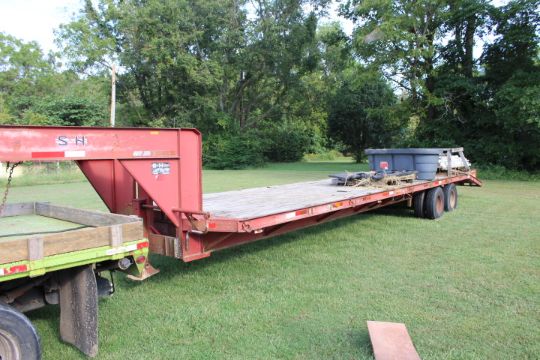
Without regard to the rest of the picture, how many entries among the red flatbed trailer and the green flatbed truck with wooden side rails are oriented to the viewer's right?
0

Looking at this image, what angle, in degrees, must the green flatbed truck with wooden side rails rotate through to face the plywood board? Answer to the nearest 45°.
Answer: approximately 135° to its left

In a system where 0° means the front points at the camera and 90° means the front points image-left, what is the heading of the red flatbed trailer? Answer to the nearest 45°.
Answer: approximately 45°

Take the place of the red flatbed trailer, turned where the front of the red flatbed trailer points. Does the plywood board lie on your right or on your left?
on your left

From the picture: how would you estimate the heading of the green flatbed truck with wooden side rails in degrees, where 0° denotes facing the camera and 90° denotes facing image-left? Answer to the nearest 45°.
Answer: approximately 45°

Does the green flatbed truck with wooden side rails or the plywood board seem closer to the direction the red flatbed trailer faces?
the green flatbed truck with wooden side rails

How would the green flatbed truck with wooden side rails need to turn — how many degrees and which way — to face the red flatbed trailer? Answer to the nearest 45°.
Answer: approximately 180°
